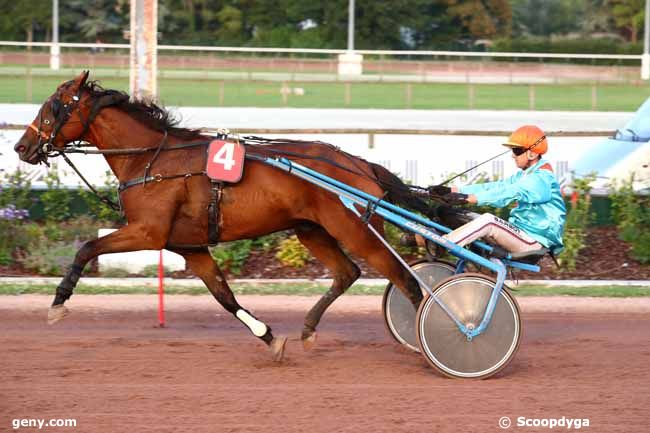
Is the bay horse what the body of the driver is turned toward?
yes

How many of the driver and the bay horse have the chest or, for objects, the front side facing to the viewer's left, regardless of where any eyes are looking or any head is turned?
2

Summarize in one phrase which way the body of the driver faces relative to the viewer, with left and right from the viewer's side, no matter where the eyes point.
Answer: facing to the left of the viewer

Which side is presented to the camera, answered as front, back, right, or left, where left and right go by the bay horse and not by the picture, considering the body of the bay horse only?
left

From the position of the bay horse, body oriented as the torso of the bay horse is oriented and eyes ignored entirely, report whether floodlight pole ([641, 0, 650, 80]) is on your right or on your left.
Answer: on your right

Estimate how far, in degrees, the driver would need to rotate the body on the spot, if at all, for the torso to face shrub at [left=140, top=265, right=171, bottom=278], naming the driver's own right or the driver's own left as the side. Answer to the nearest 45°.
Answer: approximately 45° to the driver's own right

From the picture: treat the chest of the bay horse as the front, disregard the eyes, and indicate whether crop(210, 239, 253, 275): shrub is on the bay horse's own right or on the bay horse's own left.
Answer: on the bay horse's own right

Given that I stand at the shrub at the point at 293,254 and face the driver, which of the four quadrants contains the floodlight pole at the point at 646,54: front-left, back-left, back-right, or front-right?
back-left

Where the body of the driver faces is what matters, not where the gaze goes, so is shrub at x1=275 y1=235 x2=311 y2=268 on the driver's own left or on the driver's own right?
on the driver's own right
